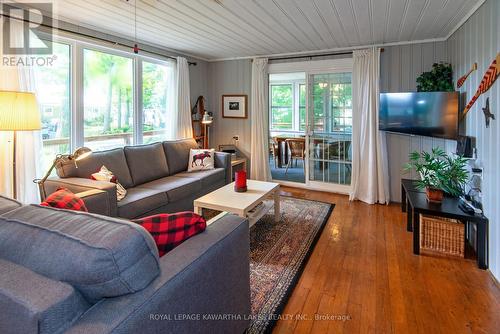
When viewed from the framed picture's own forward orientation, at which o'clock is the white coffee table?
The white coffee table is roughly at 12 o'clock from the framed picture.

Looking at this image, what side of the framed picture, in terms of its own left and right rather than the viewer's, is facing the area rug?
front

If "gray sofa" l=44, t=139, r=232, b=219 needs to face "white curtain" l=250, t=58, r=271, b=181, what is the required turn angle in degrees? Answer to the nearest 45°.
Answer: approximately 90° to its left

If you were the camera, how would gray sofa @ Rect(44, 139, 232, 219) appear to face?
facing the viewer and to the right of the viewer

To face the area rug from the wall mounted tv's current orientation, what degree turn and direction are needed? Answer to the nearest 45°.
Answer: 0° — it already faces it

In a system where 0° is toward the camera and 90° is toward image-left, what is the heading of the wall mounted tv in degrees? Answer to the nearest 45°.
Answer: approximately 45°

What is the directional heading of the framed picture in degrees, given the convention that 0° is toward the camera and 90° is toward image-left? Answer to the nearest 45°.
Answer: approximately 0°

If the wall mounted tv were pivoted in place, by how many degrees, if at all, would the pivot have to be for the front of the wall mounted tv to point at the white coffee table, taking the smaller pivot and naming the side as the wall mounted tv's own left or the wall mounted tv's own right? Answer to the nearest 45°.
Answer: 0° — it already faces it
